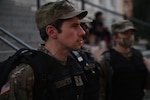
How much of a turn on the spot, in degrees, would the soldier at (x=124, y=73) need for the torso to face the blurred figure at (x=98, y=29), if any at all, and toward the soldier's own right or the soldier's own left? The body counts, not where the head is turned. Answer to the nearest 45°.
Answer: approximately 135° to the soldier's own left

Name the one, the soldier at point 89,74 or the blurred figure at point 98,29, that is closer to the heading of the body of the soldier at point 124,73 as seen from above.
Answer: the soldier

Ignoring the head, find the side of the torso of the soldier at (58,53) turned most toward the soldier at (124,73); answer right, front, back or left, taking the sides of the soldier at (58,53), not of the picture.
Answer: left

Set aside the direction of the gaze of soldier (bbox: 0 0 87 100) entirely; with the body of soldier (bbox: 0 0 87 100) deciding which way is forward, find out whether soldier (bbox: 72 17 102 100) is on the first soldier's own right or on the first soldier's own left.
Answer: on the first soldier's own left

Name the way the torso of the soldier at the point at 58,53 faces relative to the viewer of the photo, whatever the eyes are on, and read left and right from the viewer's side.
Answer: facing the viewer and to the right of the viewer

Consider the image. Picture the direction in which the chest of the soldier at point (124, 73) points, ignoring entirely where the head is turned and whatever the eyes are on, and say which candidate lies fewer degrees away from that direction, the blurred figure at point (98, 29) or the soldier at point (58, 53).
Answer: the soldier

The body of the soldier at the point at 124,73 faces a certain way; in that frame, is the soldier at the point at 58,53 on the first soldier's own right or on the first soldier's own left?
on the first soldier's own right

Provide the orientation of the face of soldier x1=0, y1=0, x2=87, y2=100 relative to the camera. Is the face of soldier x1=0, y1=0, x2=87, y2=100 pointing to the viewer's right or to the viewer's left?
to the viewer's right
